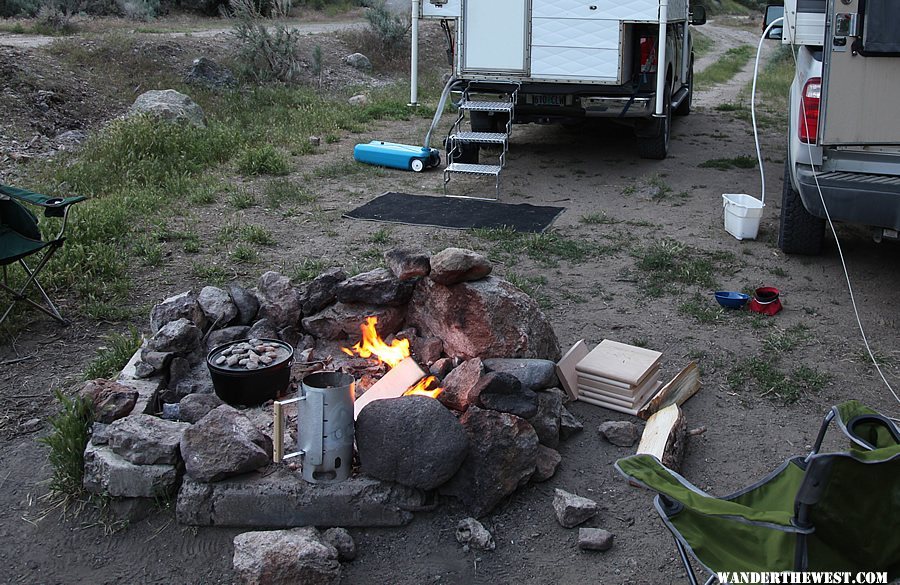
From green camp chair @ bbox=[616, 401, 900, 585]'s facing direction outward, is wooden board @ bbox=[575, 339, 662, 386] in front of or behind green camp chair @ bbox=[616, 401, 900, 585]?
in front

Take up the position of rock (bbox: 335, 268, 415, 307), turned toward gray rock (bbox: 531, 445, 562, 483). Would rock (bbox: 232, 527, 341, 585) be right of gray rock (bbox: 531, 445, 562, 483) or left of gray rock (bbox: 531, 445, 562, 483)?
right

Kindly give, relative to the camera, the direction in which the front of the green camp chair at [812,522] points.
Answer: facing away from the viewer and to the left of the viewer

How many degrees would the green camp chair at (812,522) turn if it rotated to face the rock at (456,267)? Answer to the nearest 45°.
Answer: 0° — it already faces it

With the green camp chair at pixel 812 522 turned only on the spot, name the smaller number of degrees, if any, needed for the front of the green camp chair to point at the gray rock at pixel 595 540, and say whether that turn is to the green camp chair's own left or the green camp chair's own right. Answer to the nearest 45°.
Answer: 0° — it already faces it

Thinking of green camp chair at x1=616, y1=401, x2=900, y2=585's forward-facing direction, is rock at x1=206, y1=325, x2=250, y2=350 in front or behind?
in front

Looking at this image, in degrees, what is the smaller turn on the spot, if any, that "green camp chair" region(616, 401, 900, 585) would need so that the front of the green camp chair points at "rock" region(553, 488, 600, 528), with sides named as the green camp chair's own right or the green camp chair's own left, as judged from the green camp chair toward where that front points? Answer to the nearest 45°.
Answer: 0° — it already faces it
